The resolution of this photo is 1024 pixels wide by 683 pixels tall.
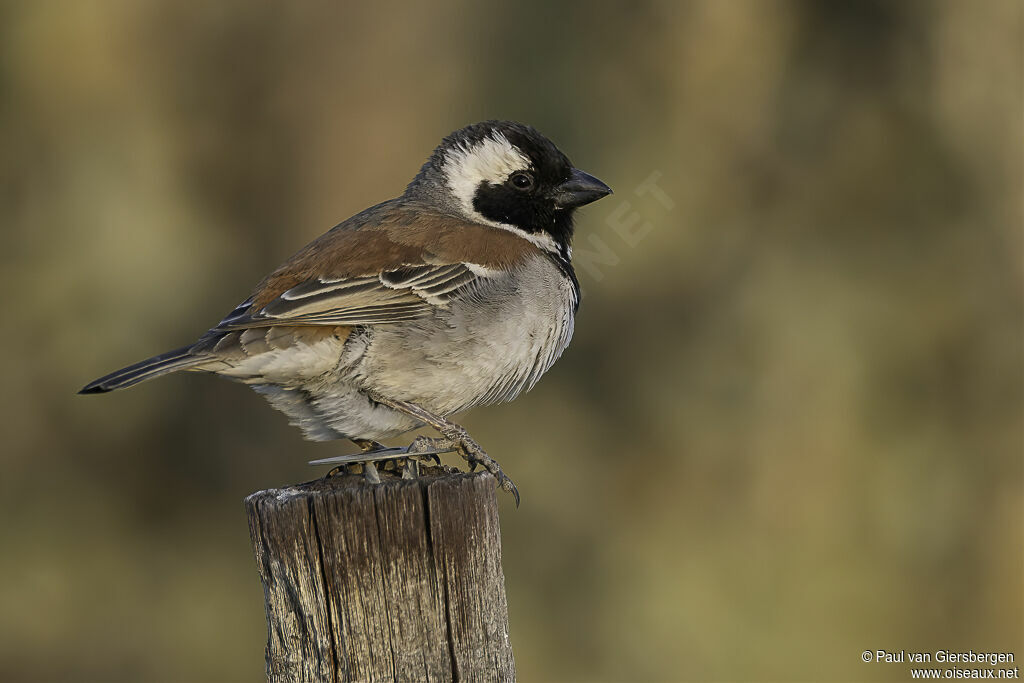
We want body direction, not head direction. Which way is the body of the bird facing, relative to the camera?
to the viewer's right
